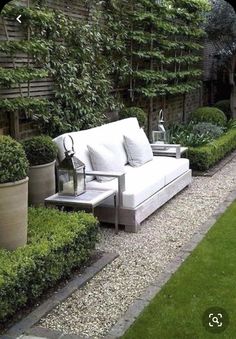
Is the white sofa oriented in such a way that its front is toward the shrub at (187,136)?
no

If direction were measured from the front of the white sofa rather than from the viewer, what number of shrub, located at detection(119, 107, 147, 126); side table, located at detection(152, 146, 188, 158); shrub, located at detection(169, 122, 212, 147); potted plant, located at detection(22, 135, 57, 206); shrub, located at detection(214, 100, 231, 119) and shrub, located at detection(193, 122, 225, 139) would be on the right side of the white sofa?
1

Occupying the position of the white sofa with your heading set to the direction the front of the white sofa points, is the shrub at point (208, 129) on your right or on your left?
on your left

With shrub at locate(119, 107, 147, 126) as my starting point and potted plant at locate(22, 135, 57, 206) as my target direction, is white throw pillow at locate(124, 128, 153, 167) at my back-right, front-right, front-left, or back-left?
front-left

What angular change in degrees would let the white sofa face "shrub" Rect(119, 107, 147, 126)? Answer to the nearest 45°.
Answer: approximately 135° to its left

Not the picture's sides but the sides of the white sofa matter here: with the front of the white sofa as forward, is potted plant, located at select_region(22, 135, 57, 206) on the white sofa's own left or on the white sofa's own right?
on the white sofa's own right

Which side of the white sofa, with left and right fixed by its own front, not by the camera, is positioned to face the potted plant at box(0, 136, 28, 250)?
right

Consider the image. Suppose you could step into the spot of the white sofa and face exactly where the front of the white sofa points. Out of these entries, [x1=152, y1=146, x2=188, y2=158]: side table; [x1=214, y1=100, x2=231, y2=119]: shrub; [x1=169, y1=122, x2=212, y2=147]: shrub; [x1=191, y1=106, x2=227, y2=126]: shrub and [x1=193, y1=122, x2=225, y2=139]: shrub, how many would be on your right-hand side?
0

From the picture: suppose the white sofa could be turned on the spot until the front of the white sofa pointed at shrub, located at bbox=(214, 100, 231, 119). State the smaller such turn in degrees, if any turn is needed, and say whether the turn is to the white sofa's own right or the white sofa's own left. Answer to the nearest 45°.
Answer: approximately 135° to the white sofa's own left

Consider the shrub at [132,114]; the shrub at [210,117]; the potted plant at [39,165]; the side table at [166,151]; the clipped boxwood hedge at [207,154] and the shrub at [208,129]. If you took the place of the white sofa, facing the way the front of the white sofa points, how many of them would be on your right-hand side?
1

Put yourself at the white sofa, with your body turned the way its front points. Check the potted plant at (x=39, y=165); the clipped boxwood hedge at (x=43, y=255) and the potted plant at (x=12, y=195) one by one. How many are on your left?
0

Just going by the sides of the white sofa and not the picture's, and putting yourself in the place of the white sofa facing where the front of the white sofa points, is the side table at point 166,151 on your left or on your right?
on your left

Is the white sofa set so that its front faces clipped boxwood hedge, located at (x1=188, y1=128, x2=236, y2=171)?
no

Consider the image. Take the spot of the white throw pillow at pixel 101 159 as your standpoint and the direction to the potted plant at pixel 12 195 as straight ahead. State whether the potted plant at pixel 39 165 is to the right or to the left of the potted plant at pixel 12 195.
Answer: right
